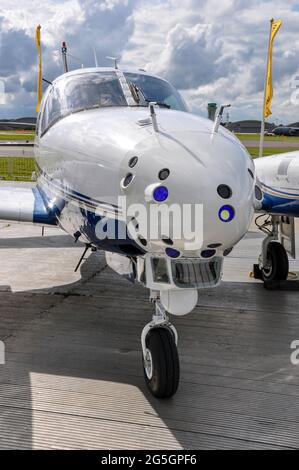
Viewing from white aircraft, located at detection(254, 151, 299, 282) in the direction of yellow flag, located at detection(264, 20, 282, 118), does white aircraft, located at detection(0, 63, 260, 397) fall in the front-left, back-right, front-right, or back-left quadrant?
back-left

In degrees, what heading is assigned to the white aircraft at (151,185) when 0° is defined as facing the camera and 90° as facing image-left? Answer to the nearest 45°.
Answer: approximately 315°

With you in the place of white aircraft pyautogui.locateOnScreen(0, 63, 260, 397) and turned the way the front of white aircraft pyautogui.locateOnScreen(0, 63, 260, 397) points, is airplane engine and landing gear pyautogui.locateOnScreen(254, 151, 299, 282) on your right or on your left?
on your left

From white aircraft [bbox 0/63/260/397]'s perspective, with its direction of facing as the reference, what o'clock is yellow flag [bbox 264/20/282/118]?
The yellow flag is roughly at 8 o'clock from the white aircraft.
